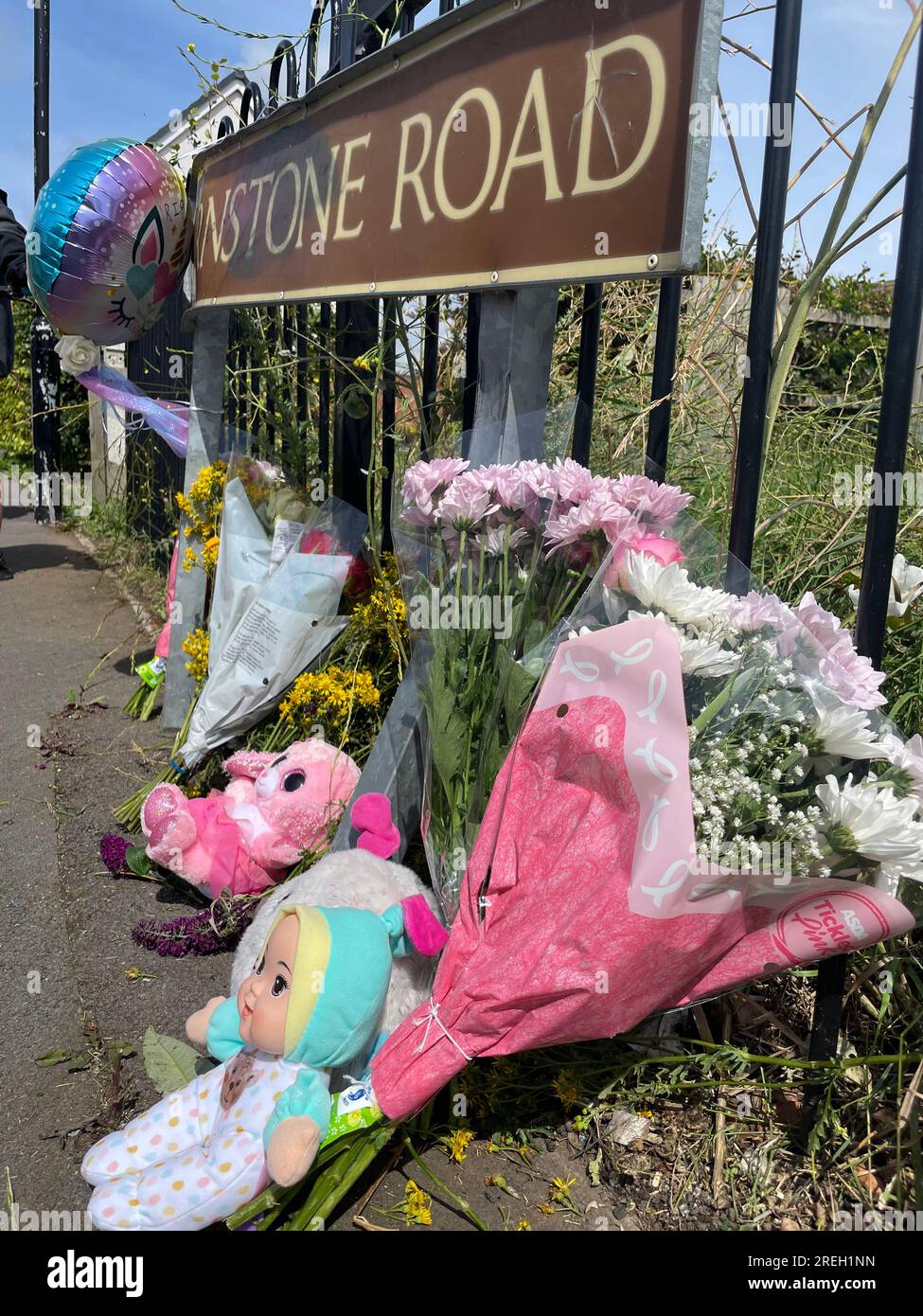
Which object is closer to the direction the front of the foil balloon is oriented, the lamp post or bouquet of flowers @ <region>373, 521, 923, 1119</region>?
the bouquet of flowers

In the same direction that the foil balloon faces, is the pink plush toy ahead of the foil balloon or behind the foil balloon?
ahead

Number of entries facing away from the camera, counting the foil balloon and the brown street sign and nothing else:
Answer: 0

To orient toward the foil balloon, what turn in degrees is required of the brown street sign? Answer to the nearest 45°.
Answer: approximately 90° to its right

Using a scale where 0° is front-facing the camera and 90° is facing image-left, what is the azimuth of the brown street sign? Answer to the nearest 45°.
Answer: approximately 45°

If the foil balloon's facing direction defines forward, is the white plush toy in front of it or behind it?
in front

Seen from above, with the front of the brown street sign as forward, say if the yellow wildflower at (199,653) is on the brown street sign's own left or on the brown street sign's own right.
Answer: on the brown street sign's own right

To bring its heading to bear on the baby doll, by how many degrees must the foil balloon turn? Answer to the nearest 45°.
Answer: approximately 45° to its right

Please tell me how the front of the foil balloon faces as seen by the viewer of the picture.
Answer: facing the viewer and to the right of the viewer
